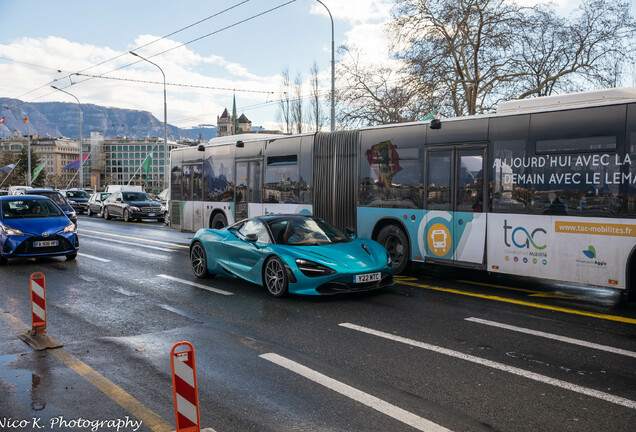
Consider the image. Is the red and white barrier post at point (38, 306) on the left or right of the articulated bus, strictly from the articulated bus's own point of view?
on its right

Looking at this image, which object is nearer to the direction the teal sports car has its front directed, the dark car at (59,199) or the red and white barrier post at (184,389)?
the red and white barrier post

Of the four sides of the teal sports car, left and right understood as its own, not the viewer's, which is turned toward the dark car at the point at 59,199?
back

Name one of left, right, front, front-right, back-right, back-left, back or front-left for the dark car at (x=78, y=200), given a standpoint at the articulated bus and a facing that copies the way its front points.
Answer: back

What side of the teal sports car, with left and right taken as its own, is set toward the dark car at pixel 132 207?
back

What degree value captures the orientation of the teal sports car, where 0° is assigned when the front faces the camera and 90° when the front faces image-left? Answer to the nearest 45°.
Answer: approximately 315°

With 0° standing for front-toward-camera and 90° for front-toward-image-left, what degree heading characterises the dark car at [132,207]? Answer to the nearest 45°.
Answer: approximately 315°

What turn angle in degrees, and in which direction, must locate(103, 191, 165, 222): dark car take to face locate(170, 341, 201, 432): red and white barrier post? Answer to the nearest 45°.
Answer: approximately 45° to its right

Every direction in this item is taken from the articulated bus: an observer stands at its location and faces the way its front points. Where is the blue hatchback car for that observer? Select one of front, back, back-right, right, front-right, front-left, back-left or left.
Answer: back-right

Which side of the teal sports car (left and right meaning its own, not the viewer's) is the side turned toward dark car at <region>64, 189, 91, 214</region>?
back
